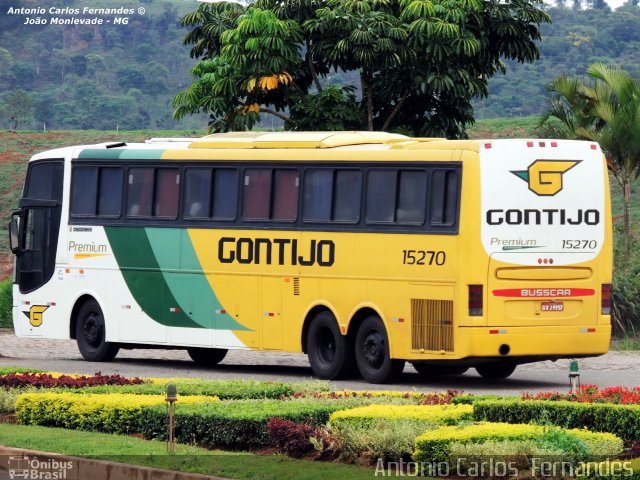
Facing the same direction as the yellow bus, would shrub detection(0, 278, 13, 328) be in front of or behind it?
in front

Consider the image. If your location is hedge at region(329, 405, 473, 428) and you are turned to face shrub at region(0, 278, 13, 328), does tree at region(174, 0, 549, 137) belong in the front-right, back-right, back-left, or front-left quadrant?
front-right

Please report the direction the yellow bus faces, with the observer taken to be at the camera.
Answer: facing away from the viewer and to the left of the viewer

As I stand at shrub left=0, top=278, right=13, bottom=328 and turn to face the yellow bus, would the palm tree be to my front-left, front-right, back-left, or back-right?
front-left

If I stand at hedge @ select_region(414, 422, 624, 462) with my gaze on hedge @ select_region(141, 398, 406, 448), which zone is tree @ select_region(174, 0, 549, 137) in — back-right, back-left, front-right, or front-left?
front-right

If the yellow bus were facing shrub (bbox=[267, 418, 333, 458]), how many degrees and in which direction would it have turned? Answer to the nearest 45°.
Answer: approximately 135° to its left

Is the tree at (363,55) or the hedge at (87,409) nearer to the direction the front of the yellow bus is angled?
the tree

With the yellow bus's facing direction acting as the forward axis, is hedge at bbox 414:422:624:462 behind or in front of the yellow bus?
behind

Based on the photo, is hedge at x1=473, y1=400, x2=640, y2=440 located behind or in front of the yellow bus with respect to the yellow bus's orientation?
behind
